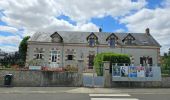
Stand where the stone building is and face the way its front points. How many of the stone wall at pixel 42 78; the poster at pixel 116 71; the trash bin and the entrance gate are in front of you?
4

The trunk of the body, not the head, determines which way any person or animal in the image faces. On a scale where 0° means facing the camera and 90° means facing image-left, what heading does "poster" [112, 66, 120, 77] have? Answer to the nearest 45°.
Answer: approximately 0°

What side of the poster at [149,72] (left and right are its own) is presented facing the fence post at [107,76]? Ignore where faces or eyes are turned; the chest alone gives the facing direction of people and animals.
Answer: right

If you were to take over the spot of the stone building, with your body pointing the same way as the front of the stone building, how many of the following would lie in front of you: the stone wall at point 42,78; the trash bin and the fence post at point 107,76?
3

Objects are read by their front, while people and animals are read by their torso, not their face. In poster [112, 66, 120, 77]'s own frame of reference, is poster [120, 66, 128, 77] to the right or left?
on its left
